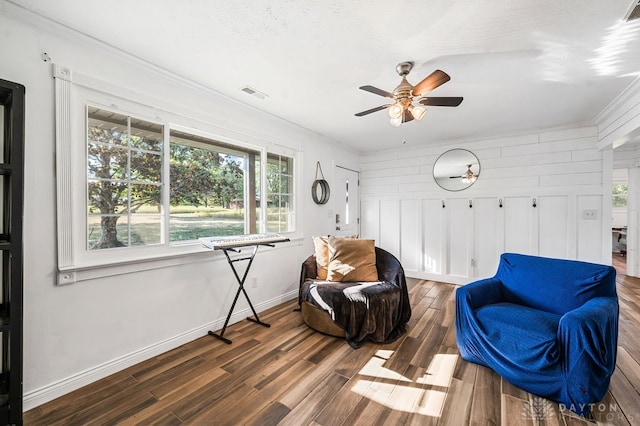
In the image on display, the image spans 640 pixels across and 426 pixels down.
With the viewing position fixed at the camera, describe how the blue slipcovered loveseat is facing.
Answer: facing the viewer and to the left of the viewer

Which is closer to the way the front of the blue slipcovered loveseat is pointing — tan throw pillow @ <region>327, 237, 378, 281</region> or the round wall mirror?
the tan throw pillow

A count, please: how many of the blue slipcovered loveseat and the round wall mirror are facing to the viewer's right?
0

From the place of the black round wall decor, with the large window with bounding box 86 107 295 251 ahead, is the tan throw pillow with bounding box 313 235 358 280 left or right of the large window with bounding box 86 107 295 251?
left

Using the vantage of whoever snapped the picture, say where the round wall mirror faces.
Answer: facing the viewer

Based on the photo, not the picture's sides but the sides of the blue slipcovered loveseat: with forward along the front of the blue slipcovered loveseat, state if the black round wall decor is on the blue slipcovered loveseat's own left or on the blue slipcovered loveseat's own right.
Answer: on the blue slipcovered loveseat's own right

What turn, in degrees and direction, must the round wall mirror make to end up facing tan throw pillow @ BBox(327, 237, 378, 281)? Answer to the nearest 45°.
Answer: approximately 45° to its right

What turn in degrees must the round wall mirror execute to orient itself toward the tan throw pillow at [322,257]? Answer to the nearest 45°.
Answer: approximately 45° to its right

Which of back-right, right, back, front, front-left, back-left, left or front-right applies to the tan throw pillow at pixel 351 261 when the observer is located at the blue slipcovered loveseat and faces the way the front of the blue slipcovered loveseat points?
front-right

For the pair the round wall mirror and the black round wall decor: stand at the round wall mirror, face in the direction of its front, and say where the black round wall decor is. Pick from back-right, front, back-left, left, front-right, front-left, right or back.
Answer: front-right

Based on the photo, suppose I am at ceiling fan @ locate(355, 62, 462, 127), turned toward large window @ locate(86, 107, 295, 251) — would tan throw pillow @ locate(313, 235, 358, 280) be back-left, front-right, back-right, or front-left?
front-right

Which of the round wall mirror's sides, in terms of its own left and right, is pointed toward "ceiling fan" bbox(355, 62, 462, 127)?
front
